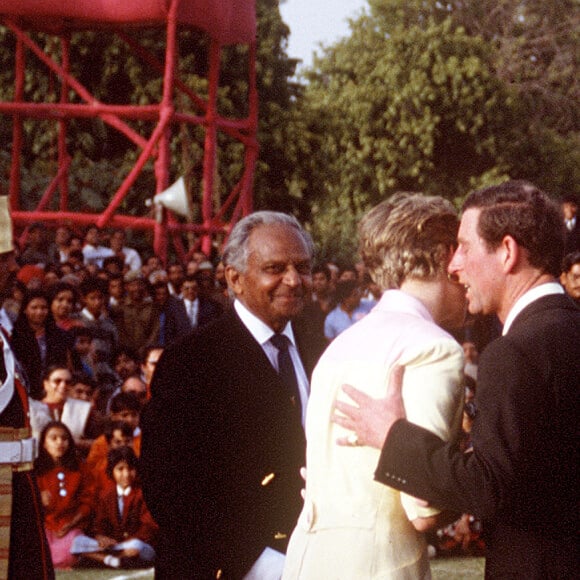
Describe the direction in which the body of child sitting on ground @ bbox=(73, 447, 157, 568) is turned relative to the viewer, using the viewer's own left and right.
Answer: facing the viewer

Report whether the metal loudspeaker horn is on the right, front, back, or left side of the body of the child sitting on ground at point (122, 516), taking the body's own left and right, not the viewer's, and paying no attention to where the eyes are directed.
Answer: back

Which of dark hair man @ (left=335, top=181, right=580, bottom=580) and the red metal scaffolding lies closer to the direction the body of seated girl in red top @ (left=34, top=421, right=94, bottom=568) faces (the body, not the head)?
the dark hair man

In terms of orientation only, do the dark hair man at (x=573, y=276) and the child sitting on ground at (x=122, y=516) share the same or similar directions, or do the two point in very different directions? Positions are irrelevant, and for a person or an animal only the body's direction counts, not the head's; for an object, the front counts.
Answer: same or similar directions

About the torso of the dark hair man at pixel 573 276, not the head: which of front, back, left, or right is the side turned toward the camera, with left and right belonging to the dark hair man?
front

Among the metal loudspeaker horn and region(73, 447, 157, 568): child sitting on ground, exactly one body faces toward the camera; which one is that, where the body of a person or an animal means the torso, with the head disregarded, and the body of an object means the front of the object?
the child sitting on ground

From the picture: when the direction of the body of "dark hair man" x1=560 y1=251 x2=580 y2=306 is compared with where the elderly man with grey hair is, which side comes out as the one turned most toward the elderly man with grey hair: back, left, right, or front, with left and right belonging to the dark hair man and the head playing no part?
front
